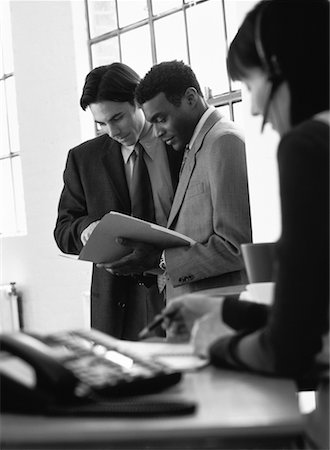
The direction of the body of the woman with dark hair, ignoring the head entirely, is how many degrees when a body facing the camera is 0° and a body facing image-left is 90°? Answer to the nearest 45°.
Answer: approximately 90°

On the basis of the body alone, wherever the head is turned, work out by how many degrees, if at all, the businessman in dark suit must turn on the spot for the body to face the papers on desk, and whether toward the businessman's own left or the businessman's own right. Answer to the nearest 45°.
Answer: approximately 45° to the businessman's own right

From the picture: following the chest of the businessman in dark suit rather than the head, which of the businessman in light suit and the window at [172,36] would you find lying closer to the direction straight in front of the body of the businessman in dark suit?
the businessman in light suit

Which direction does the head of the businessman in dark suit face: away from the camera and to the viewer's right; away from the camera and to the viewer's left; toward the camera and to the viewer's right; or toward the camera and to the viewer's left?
toward the camera and to the viewer's right

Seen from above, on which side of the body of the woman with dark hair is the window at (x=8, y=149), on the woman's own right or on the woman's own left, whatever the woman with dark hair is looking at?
on the woman's own right

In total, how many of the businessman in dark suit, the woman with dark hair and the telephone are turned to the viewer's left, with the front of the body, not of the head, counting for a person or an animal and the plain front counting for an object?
1

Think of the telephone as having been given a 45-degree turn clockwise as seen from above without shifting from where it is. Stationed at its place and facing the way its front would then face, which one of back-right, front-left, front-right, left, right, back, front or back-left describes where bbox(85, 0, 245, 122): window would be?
back

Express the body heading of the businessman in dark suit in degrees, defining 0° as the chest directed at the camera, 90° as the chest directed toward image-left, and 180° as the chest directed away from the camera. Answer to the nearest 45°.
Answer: approximately 315°
